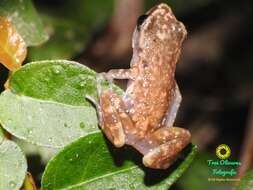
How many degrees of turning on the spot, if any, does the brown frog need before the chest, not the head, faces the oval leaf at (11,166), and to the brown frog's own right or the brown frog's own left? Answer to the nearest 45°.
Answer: approximately 135° to the brown frog's own left

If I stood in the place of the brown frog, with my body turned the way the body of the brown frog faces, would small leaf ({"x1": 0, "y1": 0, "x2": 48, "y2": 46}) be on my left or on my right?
on my left

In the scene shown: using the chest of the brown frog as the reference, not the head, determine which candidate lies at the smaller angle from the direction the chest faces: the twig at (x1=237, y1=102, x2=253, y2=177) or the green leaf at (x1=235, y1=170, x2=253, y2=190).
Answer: the twig

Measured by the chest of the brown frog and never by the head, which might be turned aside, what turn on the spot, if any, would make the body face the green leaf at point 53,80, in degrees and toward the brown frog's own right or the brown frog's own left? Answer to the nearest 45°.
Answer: approximately 135° to the brown frog's own left

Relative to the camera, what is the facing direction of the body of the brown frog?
away from the camera

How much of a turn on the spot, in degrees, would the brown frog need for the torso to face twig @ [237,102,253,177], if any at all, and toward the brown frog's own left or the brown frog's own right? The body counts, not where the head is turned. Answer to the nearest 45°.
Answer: approximately 45° to the brown frog's own right

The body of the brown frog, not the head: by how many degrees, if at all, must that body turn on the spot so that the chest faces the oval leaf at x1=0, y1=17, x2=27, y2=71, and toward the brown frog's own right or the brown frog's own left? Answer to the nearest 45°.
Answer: approximately 135° to the brown frog's own left
